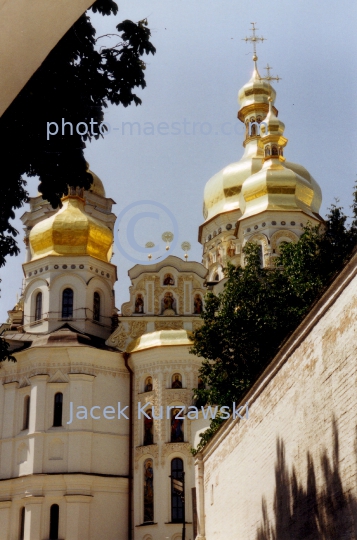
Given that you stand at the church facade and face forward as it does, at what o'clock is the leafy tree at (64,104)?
The leafy tree is roughly at 12 o'clock from the church facade.

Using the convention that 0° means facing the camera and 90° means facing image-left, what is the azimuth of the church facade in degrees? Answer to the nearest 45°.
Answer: approximately 0°
